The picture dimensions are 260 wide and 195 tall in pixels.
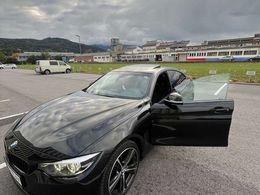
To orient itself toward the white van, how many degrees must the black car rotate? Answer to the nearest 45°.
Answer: approximately 135° to its right

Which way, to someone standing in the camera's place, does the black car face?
facing the viewer and to the left of the viewer
